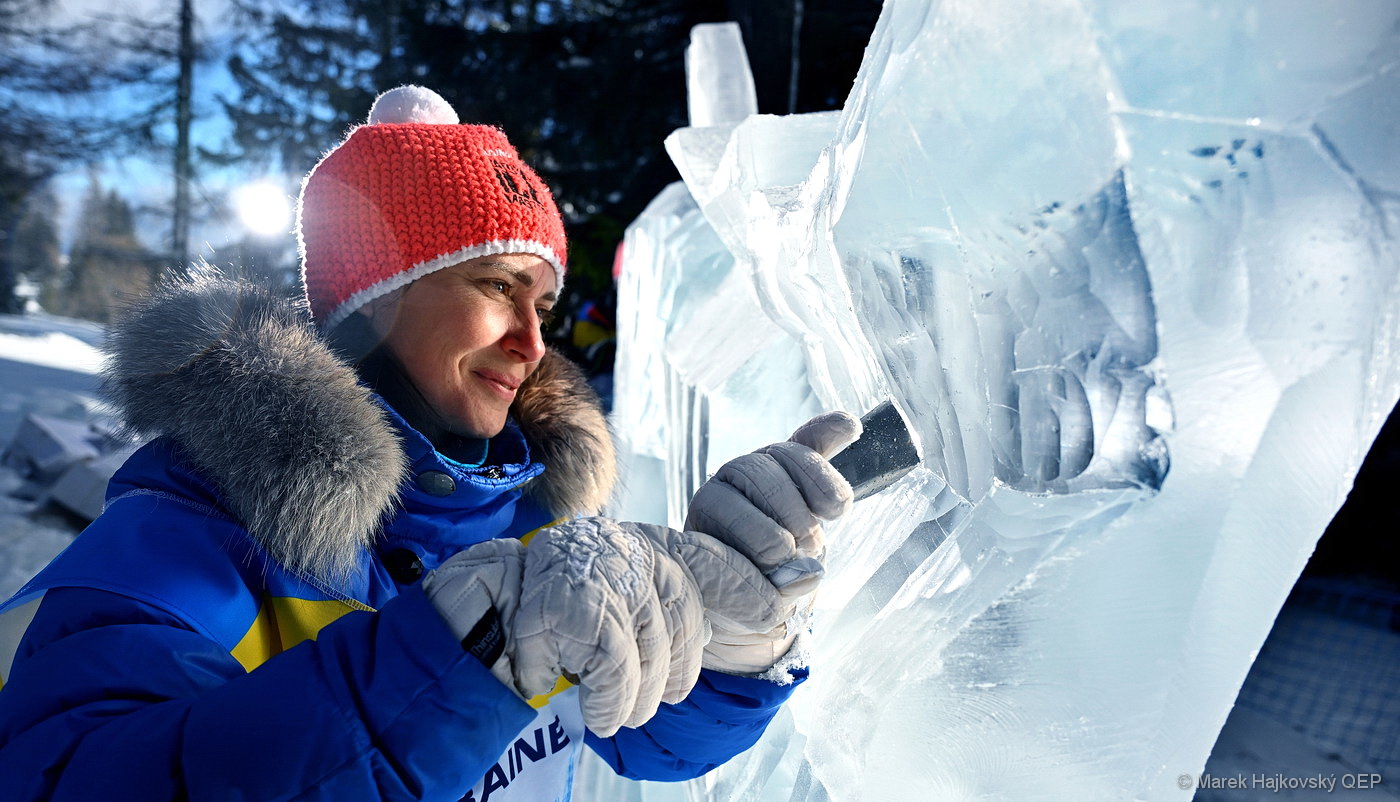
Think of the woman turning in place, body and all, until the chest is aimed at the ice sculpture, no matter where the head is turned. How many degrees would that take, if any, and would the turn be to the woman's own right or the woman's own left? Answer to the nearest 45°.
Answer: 0° — they already face it

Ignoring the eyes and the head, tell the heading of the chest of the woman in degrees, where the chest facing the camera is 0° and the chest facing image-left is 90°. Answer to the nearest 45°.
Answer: approximately 315°
